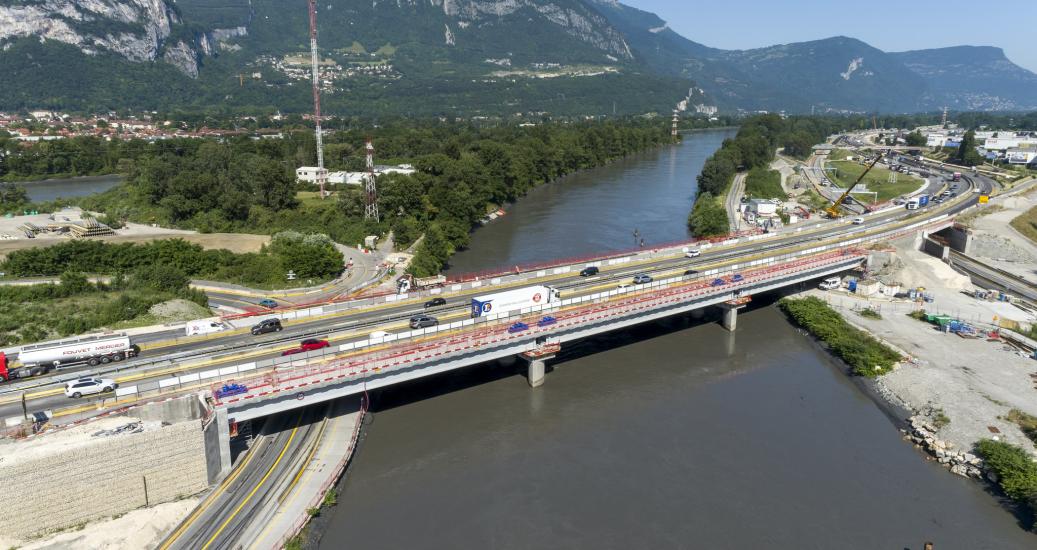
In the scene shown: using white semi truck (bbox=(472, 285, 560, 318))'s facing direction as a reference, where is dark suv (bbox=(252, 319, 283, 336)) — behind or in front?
behind

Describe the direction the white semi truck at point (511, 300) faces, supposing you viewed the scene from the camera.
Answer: facing away from the viewer and to the right of the viewer

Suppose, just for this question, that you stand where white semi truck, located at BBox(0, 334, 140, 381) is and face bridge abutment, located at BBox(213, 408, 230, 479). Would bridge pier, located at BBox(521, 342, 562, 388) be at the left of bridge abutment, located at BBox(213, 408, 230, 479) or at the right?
left

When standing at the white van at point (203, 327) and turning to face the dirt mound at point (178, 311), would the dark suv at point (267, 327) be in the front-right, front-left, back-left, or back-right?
back-right

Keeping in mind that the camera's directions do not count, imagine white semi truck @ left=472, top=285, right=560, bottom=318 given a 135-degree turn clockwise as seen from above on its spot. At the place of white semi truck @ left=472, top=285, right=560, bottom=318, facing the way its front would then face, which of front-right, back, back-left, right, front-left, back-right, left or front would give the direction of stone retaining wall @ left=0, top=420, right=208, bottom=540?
front-right

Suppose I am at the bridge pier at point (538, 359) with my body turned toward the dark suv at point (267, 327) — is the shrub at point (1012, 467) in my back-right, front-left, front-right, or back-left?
back-left

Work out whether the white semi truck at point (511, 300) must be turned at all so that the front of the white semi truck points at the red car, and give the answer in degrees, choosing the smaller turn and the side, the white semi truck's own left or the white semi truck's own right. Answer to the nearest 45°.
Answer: approximately 180°
